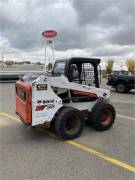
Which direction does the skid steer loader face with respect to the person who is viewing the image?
facing away from the viewer and to the right of the viewer
